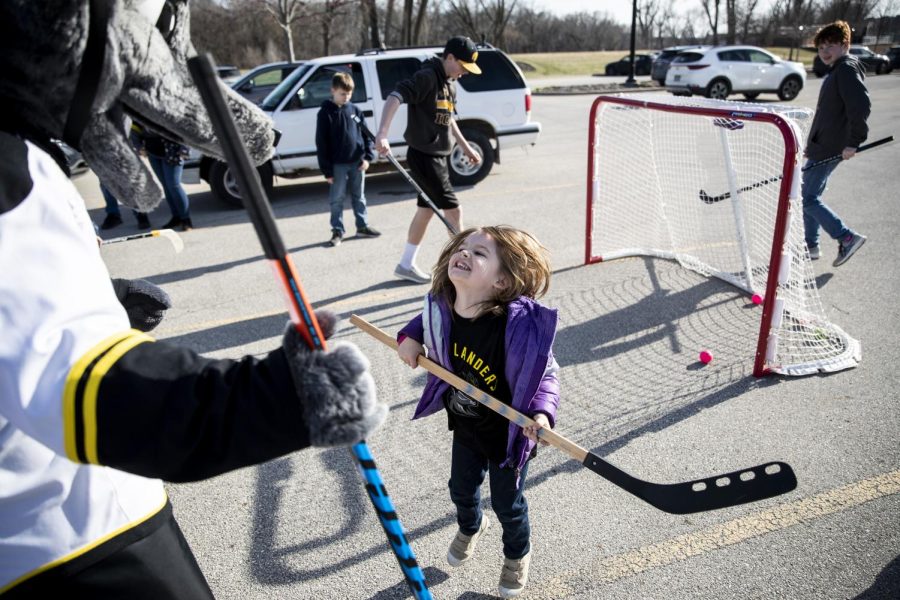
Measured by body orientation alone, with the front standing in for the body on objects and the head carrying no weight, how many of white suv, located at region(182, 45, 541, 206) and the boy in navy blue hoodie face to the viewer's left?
1

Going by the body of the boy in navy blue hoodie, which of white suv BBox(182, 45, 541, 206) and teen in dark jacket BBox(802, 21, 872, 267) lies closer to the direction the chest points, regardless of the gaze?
the teen in dark jacket

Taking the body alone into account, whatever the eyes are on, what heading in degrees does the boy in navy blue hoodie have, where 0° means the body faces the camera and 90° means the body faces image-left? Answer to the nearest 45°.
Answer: approximately 315°

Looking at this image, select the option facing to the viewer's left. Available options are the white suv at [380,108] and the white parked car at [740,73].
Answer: the white suv

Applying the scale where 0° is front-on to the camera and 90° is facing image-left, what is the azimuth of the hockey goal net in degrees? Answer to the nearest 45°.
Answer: approximately 45°

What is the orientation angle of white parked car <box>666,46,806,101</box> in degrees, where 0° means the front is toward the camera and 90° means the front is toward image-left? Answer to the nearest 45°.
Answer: approximately 225°

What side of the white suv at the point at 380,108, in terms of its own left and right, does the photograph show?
left

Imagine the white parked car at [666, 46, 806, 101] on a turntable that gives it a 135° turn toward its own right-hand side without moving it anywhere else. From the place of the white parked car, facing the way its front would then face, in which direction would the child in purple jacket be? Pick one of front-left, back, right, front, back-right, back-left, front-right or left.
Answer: front

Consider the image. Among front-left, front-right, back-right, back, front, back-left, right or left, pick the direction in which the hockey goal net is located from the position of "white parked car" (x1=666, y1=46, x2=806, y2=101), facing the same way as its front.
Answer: back-right

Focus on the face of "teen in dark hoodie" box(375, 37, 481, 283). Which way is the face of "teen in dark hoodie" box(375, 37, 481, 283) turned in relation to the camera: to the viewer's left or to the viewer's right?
to the viewer's right
